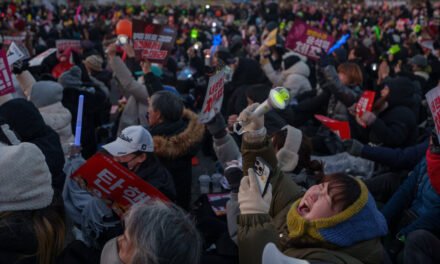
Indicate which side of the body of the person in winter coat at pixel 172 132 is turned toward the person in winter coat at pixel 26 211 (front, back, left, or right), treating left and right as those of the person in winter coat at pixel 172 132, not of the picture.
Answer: left

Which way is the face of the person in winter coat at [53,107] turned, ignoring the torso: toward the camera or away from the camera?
away from the camera

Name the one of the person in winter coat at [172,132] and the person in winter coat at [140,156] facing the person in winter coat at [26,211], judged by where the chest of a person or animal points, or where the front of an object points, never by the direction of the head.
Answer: the person in winter coat at [140,156]

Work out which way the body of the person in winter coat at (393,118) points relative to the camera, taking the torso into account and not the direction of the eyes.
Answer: to the viewer's left

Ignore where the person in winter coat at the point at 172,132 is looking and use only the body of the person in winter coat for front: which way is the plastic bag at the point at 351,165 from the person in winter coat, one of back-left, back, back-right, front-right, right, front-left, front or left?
back-right

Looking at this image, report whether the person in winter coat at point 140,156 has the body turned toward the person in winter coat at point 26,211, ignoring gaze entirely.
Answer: yes

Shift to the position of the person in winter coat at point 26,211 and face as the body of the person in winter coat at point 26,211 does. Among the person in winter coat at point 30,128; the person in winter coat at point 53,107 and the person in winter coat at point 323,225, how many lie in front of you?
2

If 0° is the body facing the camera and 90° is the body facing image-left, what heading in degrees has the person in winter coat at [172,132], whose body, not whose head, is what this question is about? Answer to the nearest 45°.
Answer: approximately 135°

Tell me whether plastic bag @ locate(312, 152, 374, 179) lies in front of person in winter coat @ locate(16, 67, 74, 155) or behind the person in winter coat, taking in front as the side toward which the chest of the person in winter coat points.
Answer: behind

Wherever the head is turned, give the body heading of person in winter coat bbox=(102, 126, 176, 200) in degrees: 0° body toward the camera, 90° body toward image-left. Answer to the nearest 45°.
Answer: approximately 45°

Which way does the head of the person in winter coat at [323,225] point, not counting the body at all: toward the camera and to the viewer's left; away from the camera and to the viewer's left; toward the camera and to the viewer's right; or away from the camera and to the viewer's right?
toward the camera and to the viewer's left

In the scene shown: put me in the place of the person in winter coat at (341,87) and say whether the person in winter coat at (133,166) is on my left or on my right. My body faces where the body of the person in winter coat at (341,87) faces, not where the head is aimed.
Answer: on my left

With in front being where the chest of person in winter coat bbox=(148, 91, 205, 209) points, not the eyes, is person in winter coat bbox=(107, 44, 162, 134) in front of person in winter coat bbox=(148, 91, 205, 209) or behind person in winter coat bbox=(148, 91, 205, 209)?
in front

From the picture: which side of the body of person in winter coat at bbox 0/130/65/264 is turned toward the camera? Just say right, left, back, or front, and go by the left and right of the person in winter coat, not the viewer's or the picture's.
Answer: back

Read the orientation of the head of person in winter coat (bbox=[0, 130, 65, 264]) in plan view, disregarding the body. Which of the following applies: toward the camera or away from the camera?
away from the camera
